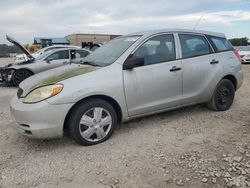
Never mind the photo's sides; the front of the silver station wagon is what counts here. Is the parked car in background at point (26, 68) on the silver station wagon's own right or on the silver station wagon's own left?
on the silver station wagon's own right

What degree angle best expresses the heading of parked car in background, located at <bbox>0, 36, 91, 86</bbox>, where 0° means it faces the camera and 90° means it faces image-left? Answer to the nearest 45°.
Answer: approximately 45°

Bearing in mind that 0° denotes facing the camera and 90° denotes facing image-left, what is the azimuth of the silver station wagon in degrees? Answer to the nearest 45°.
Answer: approximately 45°

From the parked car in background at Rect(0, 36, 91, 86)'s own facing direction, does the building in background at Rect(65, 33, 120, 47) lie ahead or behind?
behind

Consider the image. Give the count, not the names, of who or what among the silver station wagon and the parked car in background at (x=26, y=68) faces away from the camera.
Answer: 0

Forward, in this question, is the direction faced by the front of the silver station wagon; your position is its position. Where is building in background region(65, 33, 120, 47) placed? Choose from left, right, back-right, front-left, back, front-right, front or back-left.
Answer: back-right
